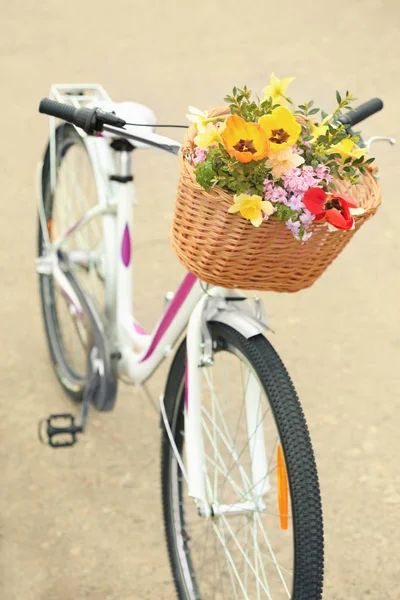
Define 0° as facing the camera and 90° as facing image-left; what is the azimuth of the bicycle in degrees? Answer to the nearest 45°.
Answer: approximately 315°
